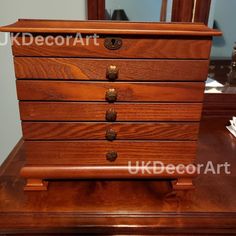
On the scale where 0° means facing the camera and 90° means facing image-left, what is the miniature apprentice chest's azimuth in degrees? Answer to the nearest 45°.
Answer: approximately 0°
